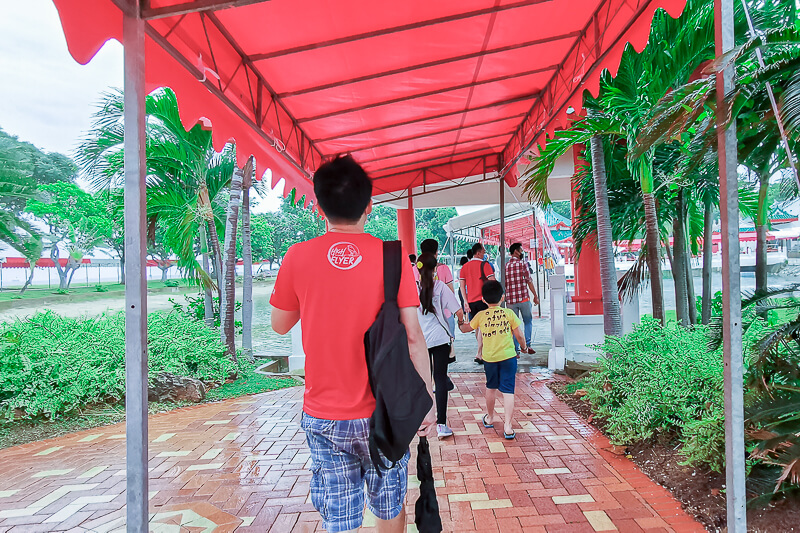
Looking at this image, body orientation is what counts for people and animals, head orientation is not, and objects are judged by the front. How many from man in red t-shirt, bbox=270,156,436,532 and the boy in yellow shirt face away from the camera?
2

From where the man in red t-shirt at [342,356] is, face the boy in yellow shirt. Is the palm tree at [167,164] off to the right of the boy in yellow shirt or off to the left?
left

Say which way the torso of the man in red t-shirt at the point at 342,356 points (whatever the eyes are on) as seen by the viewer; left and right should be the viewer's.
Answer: facing away from the viewer

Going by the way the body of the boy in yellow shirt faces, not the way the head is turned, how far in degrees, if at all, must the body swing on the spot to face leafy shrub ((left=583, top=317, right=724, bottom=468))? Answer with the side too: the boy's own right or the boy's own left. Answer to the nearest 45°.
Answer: approximately 90° to the boy's own right

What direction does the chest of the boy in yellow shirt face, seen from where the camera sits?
away from the camera

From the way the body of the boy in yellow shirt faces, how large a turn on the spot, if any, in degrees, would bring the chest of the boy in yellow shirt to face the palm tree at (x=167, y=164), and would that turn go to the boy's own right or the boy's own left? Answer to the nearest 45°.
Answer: approximately 45° to the boy's own left

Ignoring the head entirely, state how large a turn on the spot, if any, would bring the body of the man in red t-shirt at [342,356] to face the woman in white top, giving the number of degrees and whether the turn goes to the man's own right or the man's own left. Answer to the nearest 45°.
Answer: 0° — they already face them
